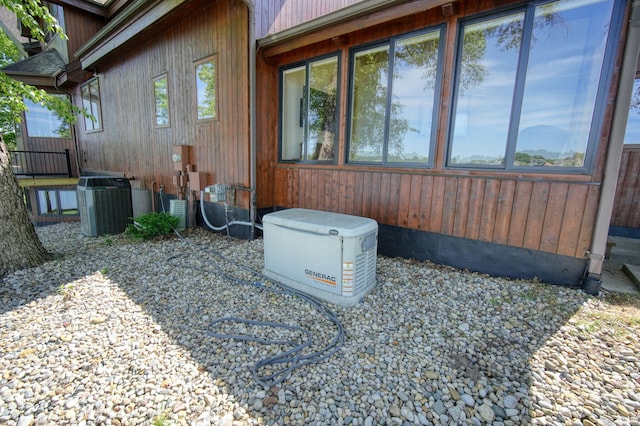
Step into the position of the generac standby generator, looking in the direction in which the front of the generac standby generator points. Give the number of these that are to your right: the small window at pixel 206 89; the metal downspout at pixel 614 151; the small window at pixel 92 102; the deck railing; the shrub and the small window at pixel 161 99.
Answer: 5

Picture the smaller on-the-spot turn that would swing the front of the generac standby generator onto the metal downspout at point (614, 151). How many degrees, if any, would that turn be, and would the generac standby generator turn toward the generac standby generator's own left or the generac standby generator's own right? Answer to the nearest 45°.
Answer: approximately 135° to the generac standby generator's own left

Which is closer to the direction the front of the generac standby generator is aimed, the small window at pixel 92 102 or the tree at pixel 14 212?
the tree

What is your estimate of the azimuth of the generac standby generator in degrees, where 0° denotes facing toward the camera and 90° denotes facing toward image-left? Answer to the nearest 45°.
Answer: approximately 45°

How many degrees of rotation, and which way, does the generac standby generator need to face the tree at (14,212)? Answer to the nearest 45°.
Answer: approximately 45° to its right

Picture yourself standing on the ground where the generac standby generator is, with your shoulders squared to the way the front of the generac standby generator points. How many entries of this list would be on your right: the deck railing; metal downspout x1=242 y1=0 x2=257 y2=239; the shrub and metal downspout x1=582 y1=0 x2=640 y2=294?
3

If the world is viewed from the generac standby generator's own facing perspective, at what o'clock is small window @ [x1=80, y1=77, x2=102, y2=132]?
The small window is roughly at 3 o'clock from the generac standby generator.

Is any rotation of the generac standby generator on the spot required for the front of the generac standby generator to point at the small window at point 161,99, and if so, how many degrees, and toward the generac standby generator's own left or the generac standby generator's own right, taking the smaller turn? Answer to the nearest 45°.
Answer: approximately 90° to the generac standby generator's own right

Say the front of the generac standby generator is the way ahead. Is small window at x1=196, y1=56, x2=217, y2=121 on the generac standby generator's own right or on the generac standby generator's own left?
on the generac standby generator's own right

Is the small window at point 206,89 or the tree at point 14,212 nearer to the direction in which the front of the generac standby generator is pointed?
the tree

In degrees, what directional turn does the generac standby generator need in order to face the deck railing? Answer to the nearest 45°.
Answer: approximately 90° to its right
